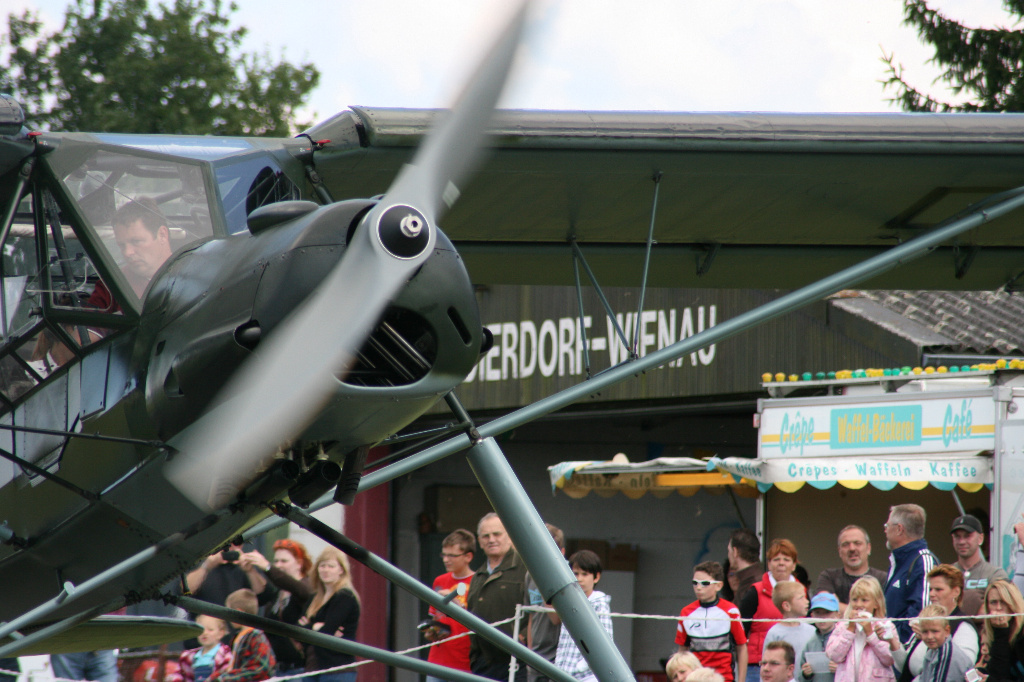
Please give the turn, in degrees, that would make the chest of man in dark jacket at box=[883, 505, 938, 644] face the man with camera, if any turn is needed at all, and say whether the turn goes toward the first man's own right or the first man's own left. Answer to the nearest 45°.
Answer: approximately 45° to the first man's own right

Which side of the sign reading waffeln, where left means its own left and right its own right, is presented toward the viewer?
front

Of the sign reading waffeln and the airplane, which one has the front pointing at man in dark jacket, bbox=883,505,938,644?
the sign reading waffeln

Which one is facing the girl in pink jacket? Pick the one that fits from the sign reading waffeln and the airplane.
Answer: the sign reading waffeln

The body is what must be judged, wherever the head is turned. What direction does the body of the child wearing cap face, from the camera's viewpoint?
toward the camera

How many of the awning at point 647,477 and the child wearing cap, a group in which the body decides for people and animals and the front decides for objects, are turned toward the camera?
2

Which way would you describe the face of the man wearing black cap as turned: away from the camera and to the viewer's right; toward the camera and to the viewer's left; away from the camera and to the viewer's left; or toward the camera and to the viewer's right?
toward the camera and to the viewer's left

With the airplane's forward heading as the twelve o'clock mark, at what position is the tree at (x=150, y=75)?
The tree is roughly at 7 o'clock from the airplane.

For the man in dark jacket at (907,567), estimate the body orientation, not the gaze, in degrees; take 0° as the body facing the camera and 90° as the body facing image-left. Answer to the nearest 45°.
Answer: approximately 45°
